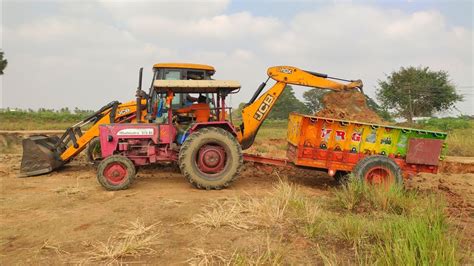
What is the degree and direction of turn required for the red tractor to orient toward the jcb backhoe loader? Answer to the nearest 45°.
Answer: approximately 45° to its right

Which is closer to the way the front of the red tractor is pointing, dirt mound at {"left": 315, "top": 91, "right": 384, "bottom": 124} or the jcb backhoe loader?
the jcb backhoe loader

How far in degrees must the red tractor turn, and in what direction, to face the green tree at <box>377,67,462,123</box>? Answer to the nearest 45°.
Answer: approximately 135° to its right

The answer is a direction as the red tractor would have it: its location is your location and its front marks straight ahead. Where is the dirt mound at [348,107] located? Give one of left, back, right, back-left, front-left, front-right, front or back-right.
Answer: back

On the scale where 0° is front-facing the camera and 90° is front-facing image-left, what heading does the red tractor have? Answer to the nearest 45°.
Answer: approximately 90°

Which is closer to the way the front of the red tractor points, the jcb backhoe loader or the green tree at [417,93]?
the jcb backhoe loader
